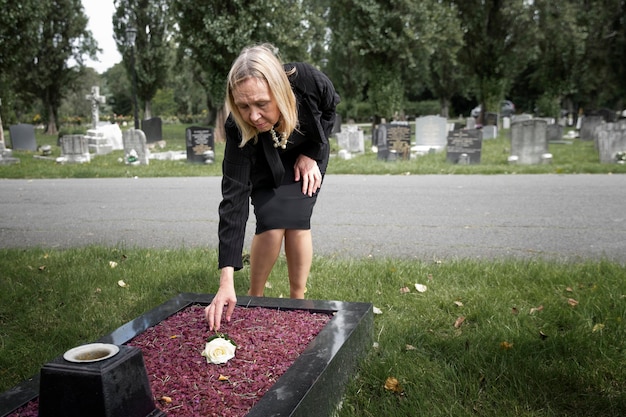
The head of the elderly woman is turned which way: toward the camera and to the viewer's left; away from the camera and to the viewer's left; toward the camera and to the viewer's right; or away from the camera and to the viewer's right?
toward the camera and to the viewer's left

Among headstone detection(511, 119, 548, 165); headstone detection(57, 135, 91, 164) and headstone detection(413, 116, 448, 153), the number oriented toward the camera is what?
3

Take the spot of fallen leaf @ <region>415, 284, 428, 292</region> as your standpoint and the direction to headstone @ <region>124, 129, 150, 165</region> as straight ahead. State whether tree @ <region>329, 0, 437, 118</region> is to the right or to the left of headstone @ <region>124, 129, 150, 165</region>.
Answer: right

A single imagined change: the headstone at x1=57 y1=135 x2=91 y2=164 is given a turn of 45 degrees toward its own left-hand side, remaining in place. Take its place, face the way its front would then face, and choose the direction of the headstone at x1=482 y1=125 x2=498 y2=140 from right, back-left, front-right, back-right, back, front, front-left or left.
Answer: front-left

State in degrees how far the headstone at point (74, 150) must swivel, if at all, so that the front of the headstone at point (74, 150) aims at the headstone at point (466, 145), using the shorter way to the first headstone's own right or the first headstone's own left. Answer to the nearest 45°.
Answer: approximately 45° to the first headstone's own left

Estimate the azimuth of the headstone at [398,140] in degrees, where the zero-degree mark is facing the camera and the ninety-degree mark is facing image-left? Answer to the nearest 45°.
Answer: approximately 0°

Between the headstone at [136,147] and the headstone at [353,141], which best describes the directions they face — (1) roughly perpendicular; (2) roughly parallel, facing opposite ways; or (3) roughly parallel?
roughly parallel

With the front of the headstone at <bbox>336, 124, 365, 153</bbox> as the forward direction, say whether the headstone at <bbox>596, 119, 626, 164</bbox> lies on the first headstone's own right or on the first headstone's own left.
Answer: on the first headstone's own left

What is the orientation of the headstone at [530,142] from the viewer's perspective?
toward the camera

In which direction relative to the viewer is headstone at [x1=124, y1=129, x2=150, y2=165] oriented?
toward the camera

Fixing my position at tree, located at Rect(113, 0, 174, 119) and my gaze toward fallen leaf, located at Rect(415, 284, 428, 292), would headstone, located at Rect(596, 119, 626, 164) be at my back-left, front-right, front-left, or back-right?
front-left

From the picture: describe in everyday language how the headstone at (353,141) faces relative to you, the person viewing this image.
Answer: facing the viewer

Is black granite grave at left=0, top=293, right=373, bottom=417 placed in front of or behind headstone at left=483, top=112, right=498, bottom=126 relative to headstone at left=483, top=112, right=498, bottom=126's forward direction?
in front

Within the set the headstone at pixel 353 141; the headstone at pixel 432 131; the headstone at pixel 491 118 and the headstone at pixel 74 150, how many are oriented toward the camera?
4
